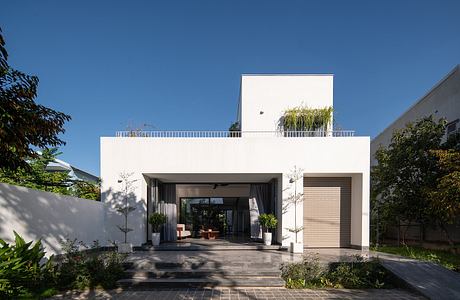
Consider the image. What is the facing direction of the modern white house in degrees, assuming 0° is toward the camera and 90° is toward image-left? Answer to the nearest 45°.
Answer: approximately 0°

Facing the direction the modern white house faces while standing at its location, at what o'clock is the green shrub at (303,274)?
The green shrub is roughly at 12 o'clock from the modern white house.

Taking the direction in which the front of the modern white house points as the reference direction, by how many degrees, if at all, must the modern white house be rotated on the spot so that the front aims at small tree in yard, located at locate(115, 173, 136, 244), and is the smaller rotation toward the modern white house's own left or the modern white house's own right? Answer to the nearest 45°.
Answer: approximately 90° to the modern white house's own right
